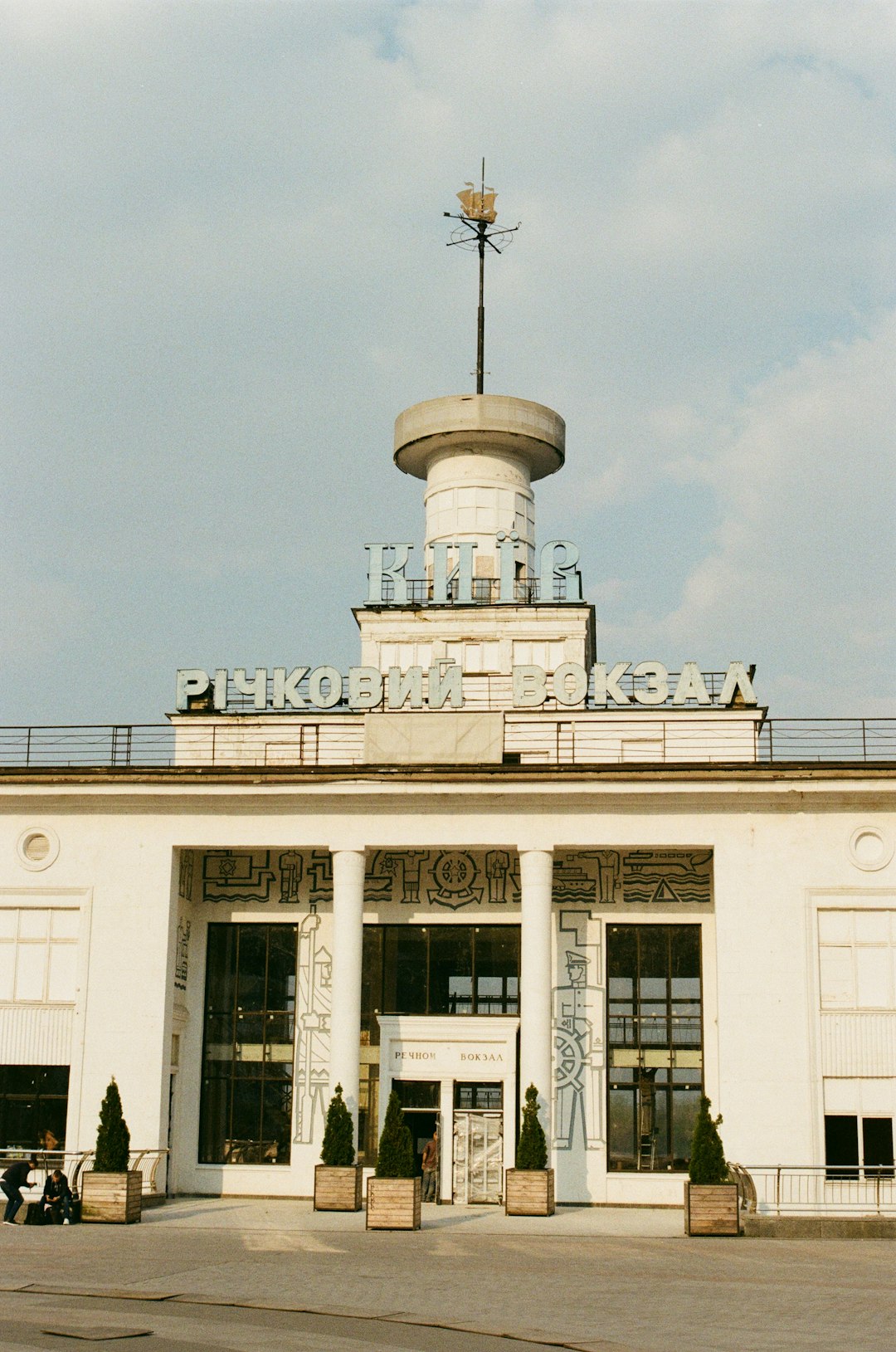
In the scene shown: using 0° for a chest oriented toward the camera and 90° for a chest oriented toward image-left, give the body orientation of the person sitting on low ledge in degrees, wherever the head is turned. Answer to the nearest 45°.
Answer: approximately 0°

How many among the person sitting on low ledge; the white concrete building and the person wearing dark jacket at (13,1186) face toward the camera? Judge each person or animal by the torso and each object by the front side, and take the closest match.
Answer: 2

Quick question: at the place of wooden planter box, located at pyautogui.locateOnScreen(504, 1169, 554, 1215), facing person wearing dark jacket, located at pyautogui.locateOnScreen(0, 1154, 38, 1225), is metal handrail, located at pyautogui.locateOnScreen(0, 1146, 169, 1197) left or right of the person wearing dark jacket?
right

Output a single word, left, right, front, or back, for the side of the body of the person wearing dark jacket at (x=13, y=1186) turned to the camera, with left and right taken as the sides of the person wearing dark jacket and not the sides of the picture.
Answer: right

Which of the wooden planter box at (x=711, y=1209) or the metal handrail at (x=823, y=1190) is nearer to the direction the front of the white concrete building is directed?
the wooden planter box

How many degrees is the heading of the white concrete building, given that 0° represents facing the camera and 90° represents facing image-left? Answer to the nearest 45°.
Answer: approximately 0°

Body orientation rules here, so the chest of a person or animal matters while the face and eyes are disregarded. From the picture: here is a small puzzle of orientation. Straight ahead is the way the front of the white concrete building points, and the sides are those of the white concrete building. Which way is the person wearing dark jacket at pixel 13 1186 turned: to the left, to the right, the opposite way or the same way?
to the left

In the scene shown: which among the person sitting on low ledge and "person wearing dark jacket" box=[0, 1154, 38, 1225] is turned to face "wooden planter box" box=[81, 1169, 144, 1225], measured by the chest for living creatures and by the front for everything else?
the person wearing dark jacket

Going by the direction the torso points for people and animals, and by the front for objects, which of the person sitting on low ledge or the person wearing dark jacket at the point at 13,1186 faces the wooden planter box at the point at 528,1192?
the person wearing dark jacket

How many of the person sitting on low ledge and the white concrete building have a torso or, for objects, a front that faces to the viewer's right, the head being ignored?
0
